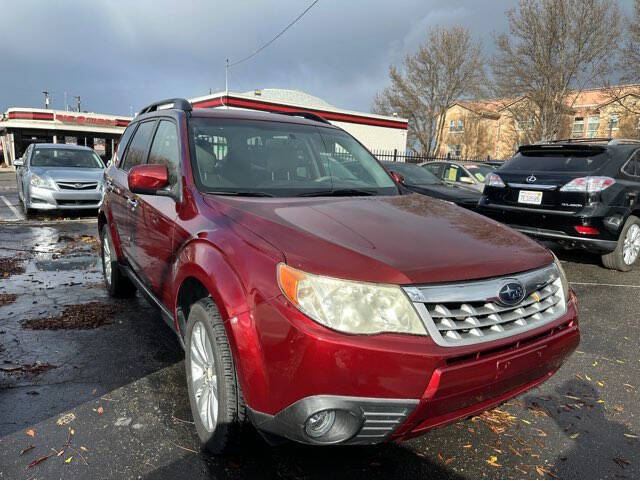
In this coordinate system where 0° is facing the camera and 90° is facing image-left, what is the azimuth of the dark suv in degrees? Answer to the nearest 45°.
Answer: approximately 225°

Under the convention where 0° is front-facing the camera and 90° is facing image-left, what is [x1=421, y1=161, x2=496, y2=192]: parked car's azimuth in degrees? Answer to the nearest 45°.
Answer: approximately 315°

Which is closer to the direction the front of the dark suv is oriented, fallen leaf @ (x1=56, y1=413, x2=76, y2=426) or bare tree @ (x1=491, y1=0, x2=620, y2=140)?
the bare tree

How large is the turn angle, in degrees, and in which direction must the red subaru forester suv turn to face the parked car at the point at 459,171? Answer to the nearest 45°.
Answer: approximately 135° to its left

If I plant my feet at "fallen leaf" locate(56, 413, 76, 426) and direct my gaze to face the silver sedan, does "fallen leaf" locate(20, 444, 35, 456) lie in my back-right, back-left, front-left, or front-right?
back-left

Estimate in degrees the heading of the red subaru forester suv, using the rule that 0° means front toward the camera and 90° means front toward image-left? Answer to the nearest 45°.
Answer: approximately 315°

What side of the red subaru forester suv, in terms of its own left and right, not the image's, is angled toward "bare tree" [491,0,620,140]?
left
